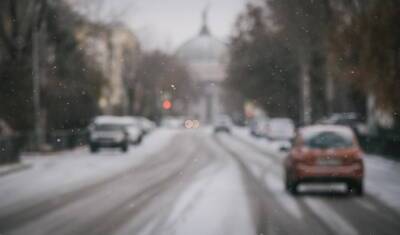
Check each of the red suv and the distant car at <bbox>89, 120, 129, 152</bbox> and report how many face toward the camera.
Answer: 1

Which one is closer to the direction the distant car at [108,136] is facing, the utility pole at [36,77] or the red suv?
the red suv

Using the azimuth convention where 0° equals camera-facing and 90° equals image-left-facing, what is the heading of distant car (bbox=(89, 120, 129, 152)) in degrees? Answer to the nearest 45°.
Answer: approximately 0°

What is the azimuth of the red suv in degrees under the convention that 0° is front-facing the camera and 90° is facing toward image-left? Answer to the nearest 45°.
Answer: approximately 180°
